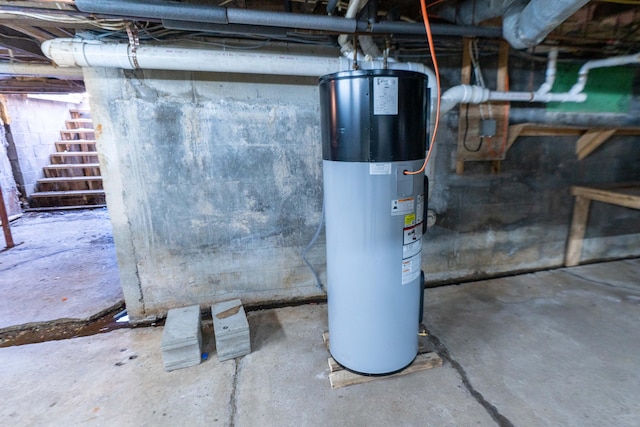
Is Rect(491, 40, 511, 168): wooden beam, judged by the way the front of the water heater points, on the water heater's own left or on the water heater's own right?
on the water heater's own left

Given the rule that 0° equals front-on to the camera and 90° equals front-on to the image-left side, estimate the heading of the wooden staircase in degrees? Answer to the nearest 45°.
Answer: approximately 0°

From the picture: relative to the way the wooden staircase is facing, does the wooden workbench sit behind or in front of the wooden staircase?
in front

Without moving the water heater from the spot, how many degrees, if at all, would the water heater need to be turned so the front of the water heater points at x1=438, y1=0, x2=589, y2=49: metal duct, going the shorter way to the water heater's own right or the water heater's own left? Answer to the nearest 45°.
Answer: approximately 90° to the water heater's own left

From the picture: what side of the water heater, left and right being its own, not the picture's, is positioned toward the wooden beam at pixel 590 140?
left

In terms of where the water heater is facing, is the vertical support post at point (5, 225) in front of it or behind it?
behind

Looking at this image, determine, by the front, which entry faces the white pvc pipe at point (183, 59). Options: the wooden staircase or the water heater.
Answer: the wooden staircase
